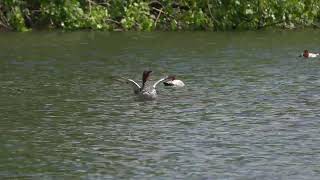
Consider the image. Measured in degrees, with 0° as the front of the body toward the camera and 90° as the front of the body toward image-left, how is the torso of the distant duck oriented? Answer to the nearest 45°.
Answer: approximately 90°

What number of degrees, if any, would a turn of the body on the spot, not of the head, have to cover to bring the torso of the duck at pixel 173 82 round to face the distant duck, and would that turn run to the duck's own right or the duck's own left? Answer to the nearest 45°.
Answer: approximately 135° to the duck's own right

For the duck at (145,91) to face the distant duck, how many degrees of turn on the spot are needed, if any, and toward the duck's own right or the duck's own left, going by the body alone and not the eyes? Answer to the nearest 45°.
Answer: approximately 45° to the duck's own right

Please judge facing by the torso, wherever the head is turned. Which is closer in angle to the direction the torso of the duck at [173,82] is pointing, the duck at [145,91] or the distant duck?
the duck

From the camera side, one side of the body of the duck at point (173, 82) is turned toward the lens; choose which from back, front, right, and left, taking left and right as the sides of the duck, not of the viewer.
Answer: left

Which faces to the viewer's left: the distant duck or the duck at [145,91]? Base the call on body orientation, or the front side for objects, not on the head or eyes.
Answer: the distant duck

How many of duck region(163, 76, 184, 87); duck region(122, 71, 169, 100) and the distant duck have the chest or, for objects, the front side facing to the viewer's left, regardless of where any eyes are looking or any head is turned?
2

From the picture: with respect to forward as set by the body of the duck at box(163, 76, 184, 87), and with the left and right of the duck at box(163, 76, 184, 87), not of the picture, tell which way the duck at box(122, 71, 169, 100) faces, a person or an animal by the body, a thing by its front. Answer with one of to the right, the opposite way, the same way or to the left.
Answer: to the right

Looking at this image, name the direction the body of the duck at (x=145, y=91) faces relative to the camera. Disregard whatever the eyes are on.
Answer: away from the camera

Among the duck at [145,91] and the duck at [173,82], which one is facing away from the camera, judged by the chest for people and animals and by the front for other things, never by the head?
the duck at [145,91]
